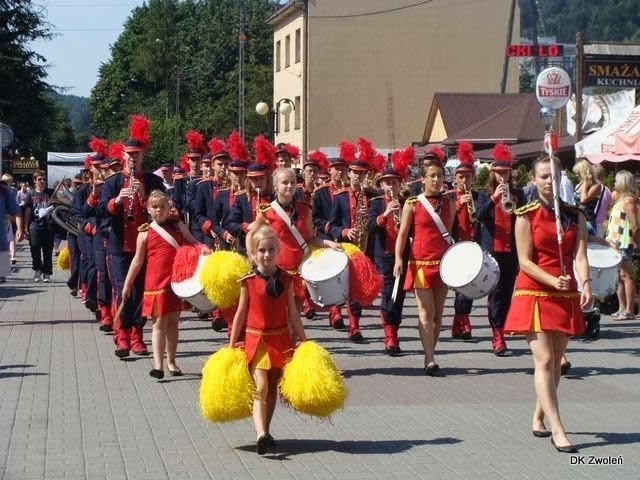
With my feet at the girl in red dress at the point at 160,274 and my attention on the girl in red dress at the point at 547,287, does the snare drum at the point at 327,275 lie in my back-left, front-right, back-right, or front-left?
front-left

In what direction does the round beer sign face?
toward the camera

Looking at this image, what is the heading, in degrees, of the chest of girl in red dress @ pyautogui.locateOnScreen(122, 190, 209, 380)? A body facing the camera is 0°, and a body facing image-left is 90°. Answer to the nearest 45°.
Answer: approximately 0°

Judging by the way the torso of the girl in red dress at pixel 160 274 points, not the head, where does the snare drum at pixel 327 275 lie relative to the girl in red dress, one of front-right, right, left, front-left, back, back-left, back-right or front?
left

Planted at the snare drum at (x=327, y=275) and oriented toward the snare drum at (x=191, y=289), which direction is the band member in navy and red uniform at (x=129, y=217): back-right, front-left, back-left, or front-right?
front-right

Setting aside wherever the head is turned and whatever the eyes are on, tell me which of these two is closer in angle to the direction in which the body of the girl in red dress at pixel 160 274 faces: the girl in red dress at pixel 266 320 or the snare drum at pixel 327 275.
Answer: the girl in red dress

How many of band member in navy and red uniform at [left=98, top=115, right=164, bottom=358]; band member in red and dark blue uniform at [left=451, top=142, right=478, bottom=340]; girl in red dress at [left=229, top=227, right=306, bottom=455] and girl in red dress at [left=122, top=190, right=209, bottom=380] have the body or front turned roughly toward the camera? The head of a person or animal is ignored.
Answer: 4

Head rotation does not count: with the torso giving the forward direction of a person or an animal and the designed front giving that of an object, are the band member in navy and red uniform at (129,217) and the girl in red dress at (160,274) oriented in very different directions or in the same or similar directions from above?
same or similar directions

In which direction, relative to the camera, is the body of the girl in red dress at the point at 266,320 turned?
toward the camera

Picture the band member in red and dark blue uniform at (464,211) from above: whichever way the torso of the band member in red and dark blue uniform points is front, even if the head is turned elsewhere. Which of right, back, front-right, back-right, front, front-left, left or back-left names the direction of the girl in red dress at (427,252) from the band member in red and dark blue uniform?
front

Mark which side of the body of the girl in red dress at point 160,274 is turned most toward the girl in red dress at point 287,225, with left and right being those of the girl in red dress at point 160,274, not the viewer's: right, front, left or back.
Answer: left

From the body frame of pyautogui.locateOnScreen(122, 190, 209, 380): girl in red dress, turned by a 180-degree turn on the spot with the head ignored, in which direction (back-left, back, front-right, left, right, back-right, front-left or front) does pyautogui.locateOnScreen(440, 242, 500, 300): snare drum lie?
right

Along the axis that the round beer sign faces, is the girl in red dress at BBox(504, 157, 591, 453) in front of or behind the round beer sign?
in front

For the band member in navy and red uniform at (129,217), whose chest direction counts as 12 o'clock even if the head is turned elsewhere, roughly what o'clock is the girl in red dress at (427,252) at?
The girl in red dress is roughly at 10 o'clock from the band member in navy and red uniform.

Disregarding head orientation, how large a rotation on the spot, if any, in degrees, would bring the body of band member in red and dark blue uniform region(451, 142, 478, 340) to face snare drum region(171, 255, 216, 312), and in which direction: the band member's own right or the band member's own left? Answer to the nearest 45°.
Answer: approximately 45° to the band member's own right
